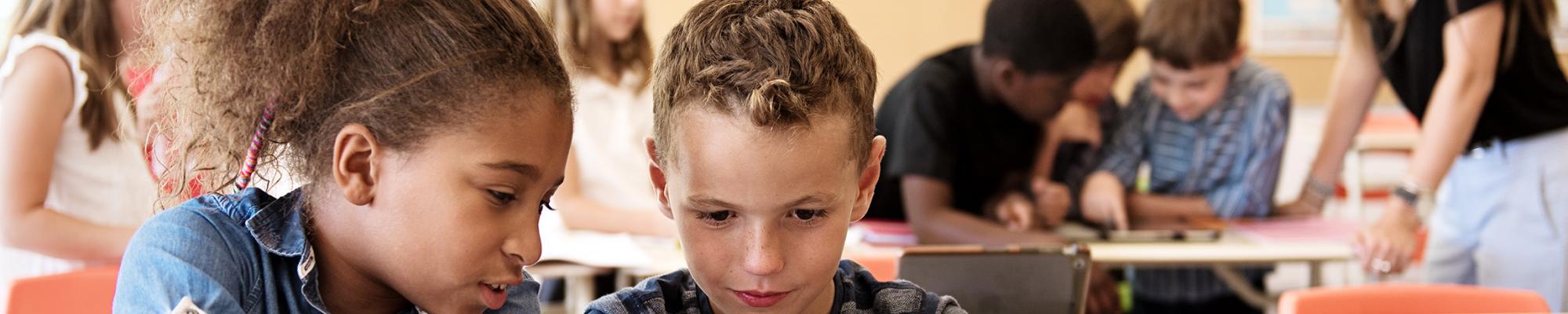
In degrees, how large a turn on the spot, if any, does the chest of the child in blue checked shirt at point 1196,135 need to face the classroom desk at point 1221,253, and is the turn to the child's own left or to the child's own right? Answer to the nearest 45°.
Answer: approximately 45° to the child's own left

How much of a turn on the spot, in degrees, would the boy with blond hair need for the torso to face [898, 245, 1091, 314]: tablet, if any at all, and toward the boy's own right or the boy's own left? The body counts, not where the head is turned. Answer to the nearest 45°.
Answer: approximately 135° to the boy's own left

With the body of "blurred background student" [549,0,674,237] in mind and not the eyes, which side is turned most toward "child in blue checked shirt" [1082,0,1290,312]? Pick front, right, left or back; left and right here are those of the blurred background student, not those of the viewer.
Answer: left

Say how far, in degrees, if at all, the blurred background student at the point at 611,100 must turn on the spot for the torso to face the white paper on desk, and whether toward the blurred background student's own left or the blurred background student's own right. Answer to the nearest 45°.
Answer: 0° — they already face it

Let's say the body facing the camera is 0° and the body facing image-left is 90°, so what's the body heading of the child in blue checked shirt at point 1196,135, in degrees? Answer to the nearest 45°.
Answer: approximately 45°

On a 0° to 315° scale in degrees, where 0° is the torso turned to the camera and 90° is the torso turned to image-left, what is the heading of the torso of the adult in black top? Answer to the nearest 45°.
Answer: approximately 45°

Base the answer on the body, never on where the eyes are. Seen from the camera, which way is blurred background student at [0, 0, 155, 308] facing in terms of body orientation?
to the viewer's right

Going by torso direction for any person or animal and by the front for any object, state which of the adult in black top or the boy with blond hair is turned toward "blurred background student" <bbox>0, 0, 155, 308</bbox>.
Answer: the adult in black top

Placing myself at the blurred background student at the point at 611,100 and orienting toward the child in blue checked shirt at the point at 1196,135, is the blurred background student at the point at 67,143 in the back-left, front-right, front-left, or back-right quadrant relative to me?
back-right

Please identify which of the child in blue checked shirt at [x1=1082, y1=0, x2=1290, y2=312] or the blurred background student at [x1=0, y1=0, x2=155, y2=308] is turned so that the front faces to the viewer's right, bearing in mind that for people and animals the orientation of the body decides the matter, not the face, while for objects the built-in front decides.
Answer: the blurred background student

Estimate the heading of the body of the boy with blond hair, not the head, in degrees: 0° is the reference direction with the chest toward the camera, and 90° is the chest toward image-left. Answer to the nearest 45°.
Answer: approximately 0°
